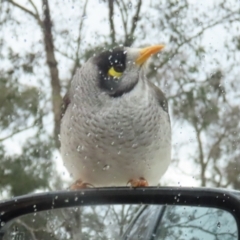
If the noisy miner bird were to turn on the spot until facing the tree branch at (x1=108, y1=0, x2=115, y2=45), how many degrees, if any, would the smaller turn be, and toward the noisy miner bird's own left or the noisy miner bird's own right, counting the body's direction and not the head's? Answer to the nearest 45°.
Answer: approximately 180°

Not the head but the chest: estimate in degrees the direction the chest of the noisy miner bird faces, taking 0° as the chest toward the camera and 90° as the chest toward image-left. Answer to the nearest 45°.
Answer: approximately 0°

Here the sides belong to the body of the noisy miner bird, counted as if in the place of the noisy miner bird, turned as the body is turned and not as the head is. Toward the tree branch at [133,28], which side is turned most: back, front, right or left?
back
